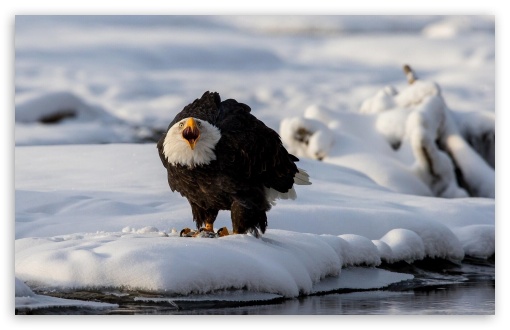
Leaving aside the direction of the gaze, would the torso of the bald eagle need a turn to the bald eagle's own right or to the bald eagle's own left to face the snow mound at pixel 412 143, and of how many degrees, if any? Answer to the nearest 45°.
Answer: approximately 135° to the bald eagle's own right
